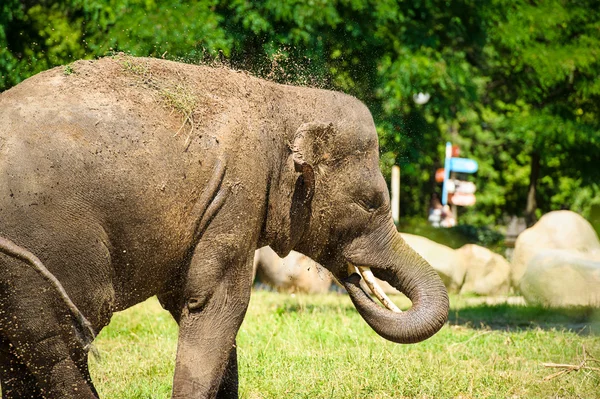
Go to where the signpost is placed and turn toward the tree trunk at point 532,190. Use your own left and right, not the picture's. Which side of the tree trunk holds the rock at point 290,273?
right

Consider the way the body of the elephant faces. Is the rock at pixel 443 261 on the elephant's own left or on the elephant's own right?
on the elephant's own left

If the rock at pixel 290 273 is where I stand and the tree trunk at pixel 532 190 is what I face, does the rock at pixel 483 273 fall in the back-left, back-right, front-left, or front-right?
front-right

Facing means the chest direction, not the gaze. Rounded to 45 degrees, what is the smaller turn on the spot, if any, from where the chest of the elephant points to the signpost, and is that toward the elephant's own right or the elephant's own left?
approximately 90° to the elephant's own left

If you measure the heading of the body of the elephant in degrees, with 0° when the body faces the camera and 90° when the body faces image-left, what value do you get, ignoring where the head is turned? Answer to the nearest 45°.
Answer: approximately 270°

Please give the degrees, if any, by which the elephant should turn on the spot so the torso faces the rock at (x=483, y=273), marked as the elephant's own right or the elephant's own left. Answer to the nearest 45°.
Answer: approximately 45° to the elephant's own left

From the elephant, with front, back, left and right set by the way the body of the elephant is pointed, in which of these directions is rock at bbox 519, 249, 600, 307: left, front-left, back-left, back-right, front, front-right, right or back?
front-left

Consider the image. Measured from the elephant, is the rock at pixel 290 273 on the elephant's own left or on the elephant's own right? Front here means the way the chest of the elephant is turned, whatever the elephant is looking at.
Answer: on the elephant's own left
